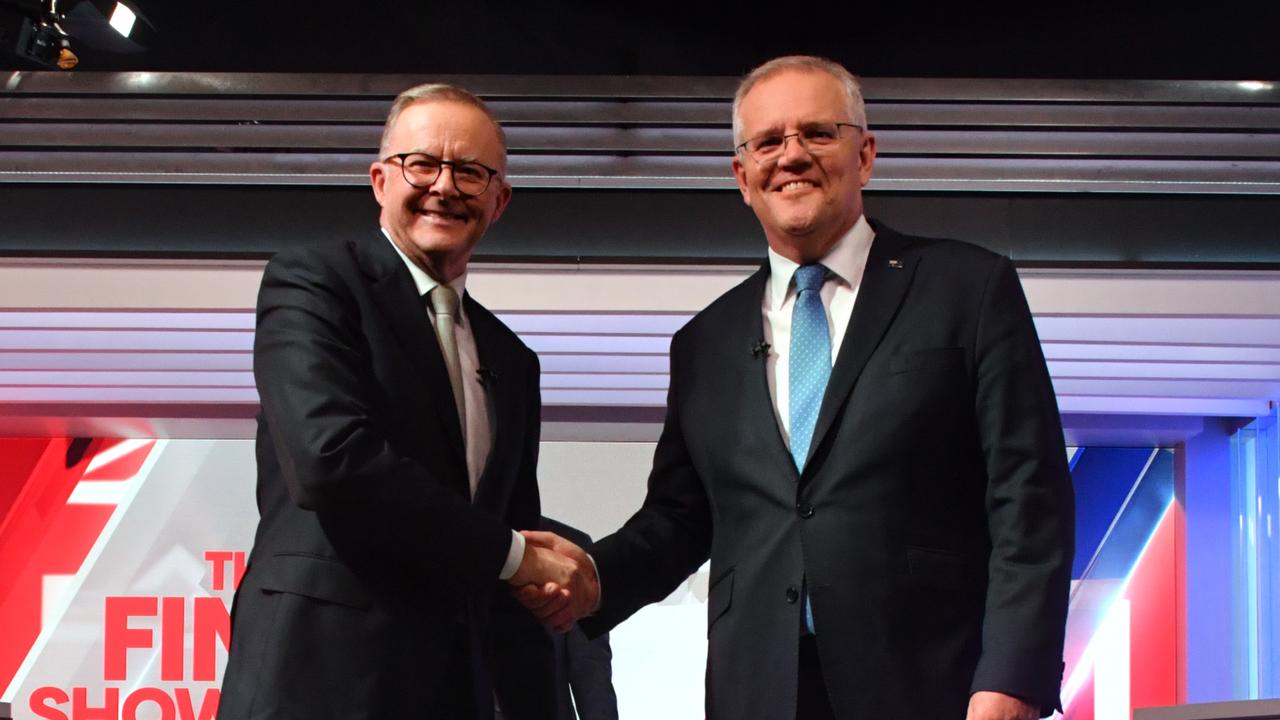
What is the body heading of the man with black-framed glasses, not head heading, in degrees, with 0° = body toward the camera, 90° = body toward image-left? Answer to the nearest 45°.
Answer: approximately 315°

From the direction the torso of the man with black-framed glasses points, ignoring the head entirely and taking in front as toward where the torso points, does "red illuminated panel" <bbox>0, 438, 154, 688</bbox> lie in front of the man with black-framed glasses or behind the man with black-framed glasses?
behind
